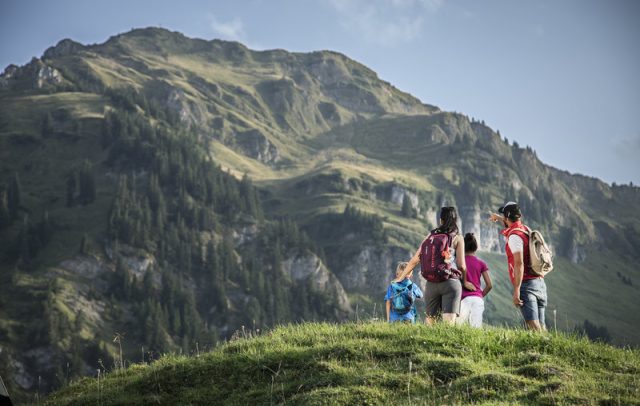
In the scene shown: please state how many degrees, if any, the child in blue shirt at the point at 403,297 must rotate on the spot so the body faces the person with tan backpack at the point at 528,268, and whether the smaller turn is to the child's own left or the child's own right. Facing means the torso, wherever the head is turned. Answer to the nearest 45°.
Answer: approximately 135° to the child's own right

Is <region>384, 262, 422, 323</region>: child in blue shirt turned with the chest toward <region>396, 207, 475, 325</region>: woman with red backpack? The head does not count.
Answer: no

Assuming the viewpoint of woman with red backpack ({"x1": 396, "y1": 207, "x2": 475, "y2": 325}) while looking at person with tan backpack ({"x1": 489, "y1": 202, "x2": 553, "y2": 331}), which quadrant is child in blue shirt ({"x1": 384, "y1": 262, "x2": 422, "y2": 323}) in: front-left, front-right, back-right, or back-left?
back-left

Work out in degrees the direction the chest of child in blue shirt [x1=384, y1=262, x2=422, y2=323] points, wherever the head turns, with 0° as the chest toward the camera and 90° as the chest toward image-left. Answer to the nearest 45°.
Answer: approximately 180°
